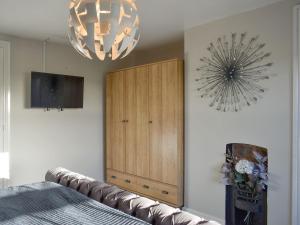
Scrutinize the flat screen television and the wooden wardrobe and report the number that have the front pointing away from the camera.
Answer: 0

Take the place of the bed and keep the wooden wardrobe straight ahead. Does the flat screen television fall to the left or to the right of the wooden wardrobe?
left

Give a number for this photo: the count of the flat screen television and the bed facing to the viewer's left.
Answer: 0

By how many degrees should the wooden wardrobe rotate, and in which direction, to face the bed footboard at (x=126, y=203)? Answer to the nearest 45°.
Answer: approximately 45° to its left

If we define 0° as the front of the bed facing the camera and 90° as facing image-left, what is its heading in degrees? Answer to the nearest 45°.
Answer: approximately 225°

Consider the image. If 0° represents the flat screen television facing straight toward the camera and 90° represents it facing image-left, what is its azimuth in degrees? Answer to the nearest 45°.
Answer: approximately 315°

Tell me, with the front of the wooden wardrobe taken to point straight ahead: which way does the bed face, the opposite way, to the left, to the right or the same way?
the opposite way

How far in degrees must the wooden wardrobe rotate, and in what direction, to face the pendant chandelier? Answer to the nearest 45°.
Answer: approximately 45° to its left
